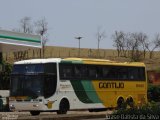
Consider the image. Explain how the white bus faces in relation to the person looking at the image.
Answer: facing the viewer and to the left of the viewer

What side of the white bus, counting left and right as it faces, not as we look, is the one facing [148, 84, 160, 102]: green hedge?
back
